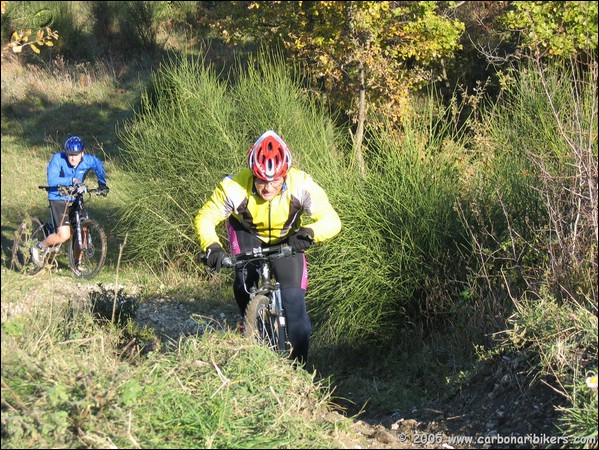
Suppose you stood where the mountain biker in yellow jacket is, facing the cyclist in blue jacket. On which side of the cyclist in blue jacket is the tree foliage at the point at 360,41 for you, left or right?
right

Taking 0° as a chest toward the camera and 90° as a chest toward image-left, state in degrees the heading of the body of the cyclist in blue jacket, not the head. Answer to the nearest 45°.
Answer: approximately 315°

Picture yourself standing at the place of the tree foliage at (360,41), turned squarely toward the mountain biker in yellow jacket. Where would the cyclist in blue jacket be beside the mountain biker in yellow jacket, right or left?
right

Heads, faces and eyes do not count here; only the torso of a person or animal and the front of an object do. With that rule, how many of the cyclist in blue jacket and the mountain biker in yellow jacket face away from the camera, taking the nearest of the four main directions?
0

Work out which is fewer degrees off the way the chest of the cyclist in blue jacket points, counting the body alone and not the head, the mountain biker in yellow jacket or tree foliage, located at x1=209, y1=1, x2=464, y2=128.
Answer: the mountain biker in yellow jacket

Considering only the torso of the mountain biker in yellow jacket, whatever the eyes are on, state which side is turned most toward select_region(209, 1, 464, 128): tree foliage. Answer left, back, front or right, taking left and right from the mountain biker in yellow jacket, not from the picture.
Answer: back

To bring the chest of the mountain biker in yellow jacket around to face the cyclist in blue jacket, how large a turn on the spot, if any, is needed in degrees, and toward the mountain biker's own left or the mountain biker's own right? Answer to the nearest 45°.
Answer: approximately 135° to the mountain biker's own right
